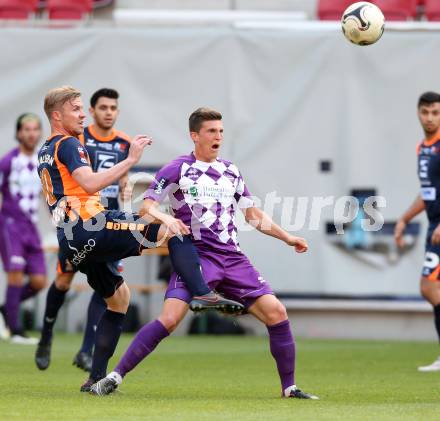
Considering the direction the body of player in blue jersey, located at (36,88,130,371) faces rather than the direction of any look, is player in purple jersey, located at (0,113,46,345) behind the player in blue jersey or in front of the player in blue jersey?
behind

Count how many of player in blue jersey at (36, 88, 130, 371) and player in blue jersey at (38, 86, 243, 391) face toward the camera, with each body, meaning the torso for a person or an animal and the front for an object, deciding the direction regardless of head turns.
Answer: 1

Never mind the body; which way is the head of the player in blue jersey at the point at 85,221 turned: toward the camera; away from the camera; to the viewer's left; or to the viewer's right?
to the viewer's right

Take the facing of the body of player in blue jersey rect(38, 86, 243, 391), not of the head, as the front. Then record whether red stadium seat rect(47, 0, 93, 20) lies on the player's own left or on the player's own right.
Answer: on the player's own left

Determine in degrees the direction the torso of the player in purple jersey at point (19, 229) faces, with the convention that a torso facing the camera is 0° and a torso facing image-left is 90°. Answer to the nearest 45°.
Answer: approximately 315°

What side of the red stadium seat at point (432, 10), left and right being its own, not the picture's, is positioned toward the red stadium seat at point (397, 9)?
right

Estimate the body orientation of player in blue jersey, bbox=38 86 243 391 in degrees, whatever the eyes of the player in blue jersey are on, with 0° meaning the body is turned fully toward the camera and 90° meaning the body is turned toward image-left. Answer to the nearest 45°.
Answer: approximately 270°
